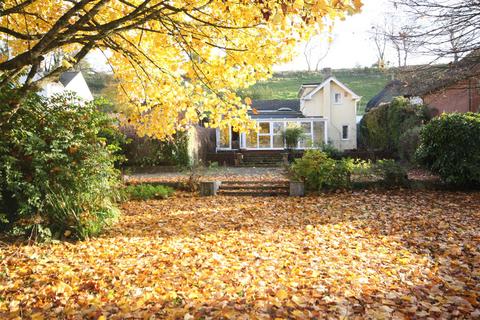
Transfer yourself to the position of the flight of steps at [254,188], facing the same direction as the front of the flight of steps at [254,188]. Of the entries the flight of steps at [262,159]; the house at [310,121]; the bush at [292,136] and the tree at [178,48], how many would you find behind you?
3

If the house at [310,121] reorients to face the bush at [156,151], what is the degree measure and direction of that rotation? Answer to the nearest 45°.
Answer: approximately 45° to its right

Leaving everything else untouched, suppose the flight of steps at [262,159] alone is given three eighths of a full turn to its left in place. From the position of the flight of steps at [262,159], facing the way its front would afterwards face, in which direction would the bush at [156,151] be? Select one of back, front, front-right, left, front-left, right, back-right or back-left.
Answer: back

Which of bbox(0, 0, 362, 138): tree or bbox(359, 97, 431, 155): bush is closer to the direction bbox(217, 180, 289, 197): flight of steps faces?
the tree

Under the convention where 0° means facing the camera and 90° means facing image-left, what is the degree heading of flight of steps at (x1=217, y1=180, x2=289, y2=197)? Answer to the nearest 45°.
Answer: approximately 0°

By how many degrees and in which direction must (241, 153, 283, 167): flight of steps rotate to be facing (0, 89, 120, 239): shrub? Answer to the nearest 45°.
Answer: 0° — it already faces it

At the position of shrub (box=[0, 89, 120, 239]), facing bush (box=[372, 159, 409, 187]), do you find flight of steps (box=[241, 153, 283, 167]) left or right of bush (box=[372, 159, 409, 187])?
left

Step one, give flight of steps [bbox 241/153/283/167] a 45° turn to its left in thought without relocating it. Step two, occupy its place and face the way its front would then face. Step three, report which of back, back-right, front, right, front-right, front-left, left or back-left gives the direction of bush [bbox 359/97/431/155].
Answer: front-left

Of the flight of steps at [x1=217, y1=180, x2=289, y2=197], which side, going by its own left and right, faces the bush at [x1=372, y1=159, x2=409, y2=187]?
left
